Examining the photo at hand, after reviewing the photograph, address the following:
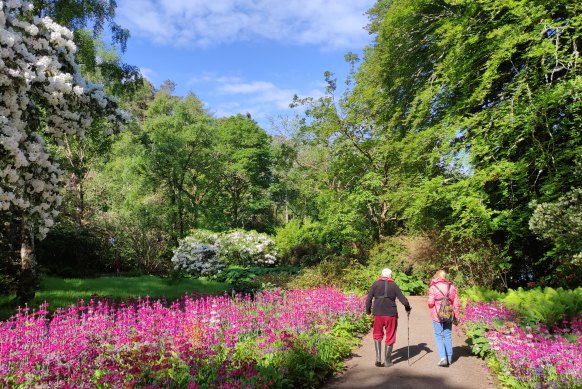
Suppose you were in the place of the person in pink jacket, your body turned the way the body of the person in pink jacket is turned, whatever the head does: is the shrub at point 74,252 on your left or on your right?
on your left

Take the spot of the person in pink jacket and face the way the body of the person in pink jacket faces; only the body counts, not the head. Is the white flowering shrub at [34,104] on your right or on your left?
on your left

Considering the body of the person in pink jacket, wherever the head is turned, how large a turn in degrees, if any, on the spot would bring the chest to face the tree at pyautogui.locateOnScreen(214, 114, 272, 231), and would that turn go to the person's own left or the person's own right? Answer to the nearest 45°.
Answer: approximately 45° to the person's own left

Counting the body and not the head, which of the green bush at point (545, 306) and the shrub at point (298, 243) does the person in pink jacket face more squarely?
the shrub

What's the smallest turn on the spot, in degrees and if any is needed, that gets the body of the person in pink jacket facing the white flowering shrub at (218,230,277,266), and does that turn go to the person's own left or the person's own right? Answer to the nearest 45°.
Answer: approximately 45° to the person's own left

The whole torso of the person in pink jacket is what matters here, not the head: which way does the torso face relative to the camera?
away from the camera
